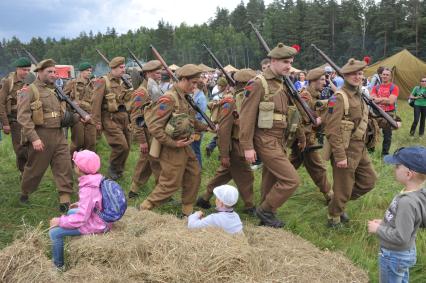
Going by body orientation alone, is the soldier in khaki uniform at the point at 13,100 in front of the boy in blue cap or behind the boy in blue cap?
in front

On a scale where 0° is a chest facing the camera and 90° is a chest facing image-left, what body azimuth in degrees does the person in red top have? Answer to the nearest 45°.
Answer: approximately 0°

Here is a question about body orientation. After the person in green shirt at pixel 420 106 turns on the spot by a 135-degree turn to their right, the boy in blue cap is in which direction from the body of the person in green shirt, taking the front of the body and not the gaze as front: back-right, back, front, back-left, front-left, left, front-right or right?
back-left

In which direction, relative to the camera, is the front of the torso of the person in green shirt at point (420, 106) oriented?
toward the camera

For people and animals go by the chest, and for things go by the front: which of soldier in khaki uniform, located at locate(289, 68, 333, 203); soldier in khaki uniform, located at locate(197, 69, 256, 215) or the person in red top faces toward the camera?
the person in red top

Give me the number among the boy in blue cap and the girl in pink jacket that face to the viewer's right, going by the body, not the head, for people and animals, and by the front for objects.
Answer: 0

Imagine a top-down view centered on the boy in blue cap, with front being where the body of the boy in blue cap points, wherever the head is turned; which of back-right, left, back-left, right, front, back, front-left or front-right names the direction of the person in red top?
right

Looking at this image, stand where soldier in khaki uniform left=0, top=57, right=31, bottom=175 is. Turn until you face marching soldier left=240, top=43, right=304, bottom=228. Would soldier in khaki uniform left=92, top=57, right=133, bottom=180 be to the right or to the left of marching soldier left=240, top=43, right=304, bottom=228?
left

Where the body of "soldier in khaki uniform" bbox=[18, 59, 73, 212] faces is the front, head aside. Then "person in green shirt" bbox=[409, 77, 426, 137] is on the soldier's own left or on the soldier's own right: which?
on the soldier's own left

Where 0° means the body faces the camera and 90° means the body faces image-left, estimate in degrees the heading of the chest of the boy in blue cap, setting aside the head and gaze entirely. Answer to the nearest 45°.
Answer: approximately 90°
